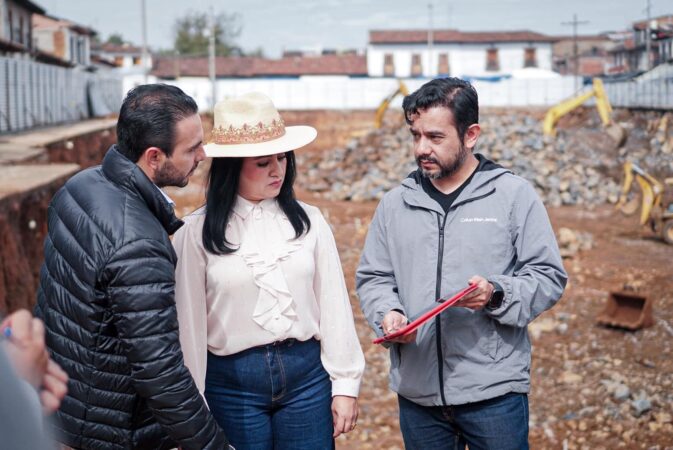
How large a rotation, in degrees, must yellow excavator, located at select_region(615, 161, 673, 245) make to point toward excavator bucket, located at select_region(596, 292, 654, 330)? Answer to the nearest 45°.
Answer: approximately 90° to its left

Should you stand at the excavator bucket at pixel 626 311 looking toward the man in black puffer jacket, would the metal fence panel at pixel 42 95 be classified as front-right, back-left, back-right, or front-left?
back-right

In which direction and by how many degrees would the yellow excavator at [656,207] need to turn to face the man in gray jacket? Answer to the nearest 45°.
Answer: approximately 90° to its left

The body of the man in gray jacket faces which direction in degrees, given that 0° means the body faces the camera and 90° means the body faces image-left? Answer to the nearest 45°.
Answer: approximately 45°

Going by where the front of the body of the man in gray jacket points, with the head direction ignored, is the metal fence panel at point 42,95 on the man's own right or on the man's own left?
on the man's own right

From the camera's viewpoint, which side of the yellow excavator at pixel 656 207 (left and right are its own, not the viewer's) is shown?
left

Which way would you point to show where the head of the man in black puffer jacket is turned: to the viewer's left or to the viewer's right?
to the viewer's right

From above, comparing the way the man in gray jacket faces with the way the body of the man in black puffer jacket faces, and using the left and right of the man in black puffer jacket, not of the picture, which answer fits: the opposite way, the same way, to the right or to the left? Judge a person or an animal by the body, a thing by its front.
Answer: the opposite way

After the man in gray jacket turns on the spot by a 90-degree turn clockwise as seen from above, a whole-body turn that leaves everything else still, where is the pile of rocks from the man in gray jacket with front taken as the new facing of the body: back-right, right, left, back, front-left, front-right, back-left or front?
front-right

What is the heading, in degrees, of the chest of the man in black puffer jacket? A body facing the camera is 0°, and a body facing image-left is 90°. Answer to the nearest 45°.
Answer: approximately 225°
